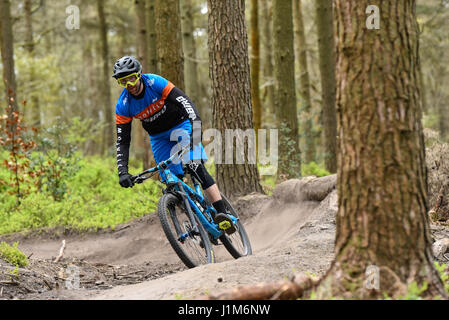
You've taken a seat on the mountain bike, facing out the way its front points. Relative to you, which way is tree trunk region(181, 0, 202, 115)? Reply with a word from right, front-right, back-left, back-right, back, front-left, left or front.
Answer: back-right

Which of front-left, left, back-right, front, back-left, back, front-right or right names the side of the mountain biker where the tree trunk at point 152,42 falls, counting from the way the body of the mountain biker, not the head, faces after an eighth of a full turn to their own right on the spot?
right

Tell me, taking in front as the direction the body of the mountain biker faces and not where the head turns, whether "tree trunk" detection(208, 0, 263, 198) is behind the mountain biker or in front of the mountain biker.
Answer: behind

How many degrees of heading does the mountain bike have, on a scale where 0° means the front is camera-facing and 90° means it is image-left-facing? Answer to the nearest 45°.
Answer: approximately 45°

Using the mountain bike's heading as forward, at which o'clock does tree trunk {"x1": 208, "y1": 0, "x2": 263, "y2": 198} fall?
The tree trunk is roughly at 5 o'clock from the mountain bike.

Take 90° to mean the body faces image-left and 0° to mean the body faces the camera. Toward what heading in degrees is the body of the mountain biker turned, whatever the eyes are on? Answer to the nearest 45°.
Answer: approximately 45°

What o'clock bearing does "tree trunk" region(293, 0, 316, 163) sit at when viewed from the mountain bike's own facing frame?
The tree trunk is roughly at 5 o'clock from the mountain bike.

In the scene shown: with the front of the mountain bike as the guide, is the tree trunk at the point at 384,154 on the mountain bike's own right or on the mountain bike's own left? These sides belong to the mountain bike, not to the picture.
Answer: on the mountain bike's own left
